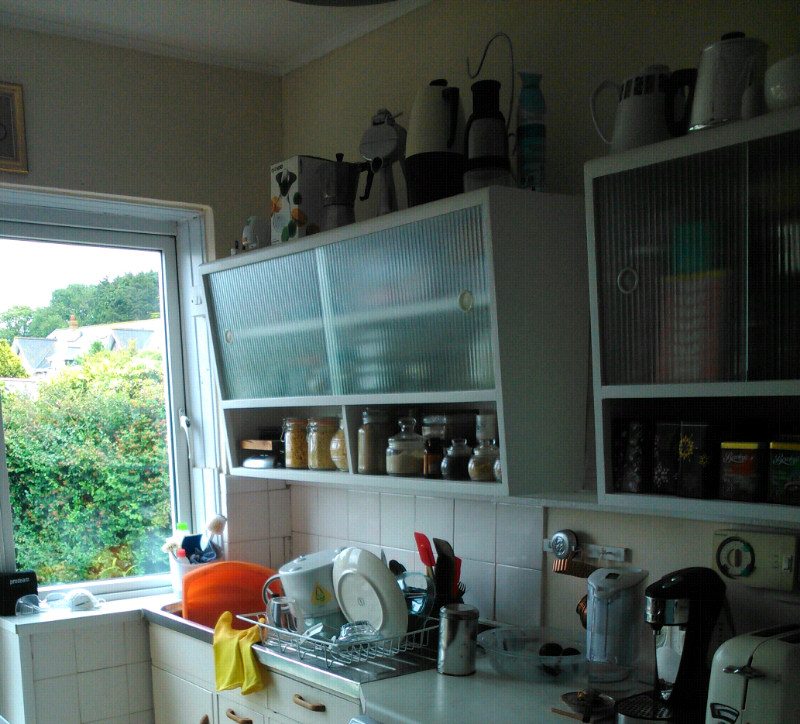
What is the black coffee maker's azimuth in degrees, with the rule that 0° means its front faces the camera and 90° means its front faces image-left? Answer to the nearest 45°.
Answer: approximately 45°

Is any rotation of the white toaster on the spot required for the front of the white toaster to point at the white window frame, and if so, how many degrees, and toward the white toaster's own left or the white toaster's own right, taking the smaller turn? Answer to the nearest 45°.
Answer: approximately 90° to the white toaster's own right

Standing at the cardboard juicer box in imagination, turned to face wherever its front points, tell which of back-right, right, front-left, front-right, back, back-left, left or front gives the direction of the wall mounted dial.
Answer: left

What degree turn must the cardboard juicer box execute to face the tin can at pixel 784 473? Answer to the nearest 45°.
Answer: approximately 90° to its left

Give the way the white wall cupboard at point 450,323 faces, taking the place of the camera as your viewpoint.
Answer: facing the viewer and to the left of the viewer

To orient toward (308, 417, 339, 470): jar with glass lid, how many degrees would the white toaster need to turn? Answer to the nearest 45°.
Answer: approximately 90° to its right

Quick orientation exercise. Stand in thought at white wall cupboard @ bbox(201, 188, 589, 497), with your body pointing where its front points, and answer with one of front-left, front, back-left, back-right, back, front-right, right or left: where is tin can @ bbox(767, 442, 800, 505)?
left

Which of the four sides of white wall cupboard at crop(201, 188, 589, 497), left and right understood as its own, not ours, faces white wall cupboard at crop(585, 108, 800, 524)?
left

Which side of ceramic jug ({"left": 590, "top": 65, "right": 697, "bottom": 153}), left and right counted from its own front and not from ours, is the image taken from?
right

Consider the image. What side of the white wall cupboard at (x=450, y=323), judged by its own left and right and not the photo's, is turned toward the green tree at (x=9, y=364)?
right

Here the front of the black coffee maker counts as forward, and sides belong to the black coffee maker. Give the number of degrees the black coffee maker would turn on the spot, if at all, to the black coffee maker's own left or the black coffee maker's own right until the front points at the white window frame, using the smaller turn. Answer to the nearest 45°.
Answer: approximately 90° to the black coffee maker's own right
